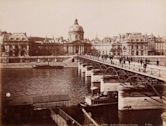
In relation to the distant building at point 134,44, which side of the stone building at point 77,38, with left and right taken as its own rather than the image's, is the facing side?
left

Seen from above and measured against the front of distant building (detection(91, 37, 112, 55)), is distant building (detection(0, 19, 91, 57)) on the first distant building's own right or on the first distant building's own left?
on the first distant building's own right

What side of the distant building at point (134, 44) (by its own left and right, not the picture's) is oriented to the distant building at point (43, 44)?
right

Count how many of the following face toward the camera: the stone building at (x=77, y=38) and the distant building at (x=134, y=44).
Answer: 2

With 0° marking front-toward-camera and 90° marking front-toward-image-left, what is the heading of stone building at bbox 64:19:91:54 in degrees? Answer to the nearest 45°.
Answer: approximately 0°

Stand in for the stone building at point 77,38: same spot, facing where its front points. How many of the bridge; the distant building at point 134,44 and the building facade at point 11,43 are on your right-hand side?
1

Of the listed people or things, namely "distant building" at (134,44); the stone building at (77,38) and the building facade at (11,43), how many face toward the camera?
3

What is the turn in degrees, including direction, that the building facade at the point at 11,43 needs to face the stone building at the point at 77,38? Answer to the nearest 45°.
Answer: approximately 90° to its left

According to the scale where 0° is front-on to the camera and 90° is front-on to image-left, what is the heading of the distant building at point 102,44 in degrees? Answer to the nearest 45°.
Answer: approximately 0°
